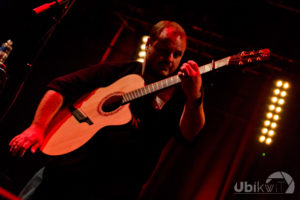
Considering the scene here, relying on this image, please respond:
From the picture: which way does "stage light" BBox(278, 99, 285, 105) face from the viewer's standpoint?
toward the camera

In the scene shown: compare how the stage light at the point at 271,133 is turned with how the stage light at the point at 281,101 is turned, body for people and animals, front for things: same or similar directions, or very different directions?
same or similar directions

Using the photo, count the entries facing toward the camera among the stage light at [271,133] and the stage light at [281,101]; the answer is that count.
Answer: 2

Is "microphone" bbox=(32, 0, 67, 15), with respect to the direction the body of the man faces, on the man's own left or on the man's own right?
on the man's own right

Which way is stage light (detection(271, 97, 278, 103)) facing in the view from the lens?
facing the viewer

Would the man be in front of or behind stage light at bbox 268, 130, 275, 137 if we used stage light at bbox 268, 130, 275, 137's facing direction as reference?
in front

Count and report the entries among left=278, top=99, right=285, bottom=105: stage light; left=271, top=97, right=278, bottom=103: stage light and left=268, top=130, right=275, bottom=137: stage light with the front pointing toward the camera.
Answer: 3

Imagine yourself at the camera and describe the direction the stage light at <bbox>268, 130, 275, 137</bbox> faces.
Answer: facing the viewer
